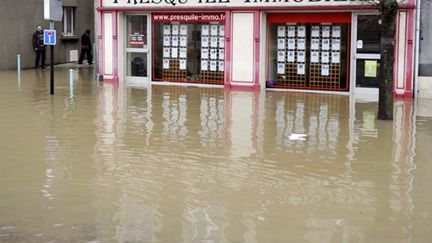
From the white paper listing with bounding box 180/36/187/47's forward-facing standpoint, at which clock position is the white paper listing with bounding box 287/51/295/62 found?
the white paper listing with bounding box 287/51/295/62 is roughly at 10 o'clock from the white paper listing with bounding box 180/36/187/47.

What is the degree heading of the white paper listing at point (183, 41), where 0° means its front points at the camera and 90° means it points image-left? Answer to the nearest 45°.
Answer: approximately 0°

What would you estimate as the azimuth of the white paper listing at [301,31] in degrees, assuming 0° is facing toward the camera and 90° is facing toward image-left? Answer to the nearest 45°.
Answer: approximately 0°

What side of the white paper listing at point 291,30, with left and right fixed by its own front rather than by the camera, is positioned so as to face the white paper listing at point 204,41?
right
